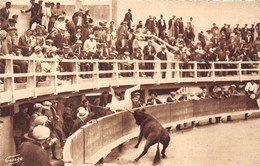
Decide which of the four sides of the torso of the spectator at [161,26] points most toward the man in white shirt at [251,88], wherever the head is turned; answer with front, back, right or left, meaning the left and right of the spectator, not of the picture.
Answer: left

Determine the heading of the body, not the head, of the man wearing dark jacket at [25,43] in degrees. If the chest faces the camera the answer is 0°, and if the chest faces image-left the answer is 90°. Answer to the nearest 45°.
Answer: approximately 315°

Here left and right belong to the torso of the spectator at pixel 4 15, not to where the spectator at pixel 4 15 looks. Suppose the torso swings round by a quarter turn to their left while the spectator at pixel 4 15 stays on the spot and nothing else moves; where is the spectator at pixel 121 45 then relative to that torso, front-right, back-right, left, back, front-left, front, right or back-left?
front

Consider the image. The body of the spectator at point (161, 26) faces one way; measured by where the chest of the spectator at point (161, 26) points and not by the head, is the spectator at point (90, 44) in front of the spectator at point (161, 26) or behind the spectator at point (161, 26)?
in front

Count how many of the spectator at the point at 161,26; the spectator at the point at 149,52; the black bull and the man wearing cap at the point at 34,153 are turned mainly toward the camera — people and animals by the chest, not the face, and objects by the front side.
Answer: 2

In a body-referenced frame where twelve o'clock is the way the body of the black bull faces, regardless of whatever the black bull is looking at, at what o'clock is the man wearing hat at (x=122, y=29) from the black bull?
The man wearing hat is roughly at 1 o'clock from the black bull.

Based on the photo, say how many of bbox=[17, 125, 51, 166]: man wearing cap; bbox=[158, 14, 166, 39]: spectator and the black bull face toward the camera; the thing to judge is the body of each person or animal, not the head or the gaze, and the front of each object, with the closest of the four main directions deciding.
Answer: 1

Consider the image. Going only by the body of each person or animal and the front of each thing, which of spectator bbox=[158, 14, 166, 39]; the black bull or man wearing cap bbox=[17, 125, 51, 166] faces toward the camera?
the spectator

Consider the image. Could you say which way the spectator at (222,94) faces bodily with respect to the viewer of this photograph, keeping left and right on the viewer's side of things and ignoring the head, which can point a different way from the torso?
facing the viewer and to the left of the viewer

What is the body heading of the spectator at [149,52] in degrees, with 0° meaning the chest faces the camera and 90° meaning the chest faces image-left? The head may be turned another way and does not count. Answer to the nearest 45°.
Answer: approximately 0°

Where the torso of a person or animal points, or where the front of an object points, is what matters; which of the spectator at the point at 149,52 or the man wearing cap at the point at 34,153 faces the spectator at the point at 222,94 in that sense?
the man wearing cap

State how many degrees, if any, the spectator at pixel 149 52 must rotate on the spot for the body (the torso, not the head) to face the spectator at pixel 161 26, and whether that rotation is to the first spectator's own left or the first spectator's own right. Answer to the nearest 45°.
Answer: approximately 180°

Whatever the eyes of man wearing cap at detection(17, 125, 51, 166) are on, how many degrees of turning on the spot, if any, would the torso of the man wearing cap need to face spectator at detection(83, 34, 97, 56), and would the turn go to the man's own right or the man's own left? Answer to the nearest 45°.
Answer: approximately 45° to the man's own left

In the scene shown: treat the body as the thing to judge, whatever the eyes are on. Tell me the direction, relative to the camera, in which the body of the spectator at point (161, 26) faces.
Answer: toward the camera
